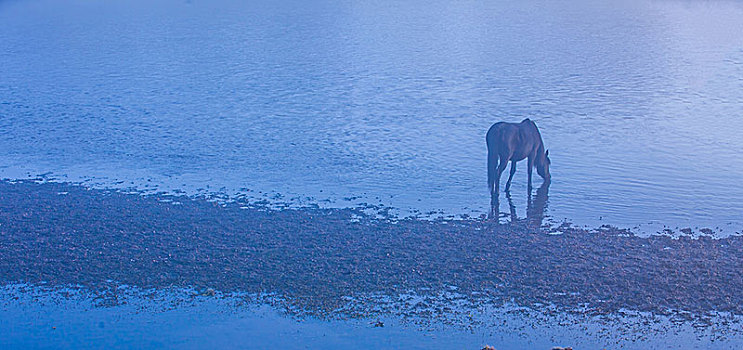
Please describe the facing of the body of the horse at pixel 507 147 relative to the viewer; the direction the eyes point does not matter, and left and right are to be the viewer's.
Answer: facing away from the viewer and to the right of the viewer
